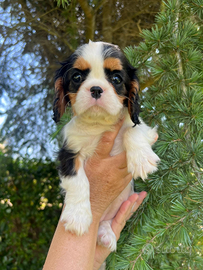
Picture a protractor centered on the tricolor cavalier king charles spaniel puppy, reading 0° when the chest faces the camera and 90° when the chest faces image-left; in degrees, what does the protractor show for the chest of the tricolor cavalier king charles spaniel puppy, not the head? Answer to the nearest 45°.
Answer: approximately 0°

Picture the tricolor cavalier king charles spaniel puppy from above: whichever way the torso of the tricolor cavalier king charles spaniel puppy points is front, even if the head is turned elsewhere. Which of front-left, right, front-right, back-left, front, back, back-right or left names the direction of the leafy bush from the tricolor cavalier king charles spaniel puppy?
back-right
